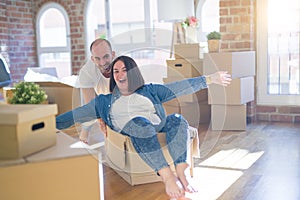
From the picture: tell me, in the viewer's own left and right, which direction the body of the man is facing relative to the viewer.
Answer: facing the viewer and to the right of the viewer

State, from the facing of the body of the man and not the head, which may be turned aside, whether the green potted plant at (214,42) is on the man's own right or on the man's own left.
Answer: on the man's own left

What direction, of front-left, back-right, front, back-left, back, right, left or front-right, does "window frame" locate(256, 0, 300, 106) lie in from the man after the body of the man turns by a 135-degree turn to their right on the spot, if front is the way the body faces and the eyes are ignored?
back-right

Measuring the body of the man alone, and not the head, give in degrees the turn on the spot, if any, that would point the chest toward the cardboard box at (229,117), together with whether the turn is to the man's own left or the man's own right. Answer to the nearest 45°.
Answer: approximately 90° to the man's own left

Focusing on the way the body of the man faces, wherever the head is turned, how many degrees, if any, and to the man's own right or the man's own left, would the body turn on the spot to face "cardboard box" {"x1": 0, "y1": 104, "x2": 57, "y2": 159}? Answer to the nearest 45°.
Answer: approximately 45° to the man's own right

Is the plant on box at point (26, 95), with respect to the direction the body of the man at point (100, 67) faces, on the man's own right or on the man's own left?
on the man's own right

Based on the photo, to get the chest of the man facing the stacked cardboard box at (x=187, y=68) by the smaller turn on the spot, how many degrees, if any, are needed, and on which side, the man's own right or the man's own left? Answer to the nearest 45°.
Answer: approximately 90° to the man's own left

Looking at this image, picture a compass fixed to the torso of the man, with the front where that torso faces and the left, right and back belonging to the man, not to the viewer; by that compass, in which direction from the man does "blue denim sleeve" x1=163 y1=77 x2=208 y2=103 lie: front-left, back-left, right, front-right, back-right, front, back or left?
left

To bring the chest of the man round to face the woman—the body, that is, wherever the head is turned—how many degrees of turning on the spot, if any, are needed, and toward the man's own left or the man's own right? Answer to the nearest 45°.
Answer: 0° — they already face them

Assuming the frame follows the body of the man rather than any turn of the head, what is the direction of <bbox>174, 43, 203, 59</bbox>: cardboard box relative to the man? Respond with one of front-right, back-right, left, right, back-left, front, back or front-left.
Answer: left

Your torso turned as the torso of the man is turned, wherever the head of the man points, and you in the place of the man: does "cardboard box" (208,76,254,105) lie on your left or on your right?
on your left

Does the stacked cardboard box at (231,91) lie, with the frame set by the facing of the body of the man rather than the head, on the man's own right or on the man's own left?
on the man's own left

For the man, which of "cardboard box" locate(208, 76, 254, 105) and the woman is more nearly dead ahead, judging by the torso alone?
the woman
